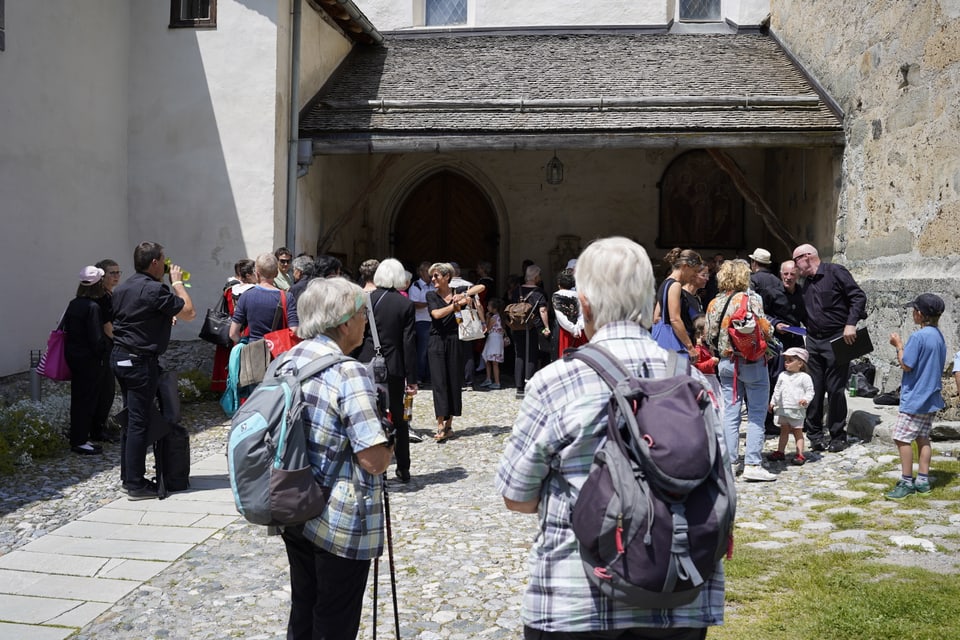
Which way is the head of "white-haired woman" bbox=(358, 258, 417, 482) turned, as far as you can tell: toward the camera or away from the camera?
away from the camera

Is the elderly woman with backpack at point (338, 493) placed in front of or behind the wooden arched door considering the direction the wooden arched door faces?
in front

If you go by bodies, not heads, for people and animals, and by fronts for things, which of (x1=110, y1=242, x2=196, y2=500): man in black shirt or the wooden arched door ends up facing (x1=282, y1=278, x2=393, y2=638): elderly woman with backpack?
the wooden arched door

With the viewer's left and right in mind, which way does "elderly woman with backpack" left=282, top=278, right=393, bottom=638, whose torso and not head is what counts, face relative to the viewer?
facing away from the viewer and to the right of the viewer

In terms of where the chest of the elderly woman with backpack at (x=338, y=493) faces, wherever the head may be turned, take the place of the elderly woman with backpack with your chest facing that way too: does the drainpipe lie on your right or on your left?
on your left

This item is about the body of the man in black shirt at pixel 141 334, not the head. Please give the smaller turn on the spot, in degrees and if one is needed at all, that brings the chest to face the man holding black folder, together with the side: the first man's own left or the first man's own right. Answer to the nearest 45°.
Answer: approximately 45° to the first man's own right

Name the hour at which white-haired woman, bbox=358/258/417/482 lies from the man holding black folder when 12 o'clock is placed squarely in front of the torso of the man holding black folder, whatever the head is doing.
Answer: The white-haired woman is roughly at 12 o'clock from the man holding black folder.

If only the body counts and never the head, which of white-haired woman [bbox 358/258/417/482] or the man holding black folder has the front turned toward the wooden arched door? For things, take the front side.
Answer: the white-haired woman

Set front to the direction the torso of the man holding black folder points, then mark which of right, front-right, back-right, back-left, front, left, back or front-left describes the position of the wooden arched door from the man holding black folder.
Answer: right

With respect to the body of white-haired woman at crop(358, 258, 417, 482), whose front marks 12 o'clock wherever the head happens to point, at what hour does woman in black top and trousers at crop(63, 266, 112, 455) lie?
The woman in black top and trousers is roughly at 10 o'clock from the white-haired woman.

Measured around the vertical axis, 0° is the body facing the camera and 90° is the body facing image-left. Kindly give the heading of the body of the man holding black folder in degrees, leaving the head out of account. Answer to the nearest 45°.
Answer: approximately 45°

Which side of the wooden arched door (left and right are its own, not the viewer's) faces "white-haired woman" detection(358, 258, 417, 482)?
front
